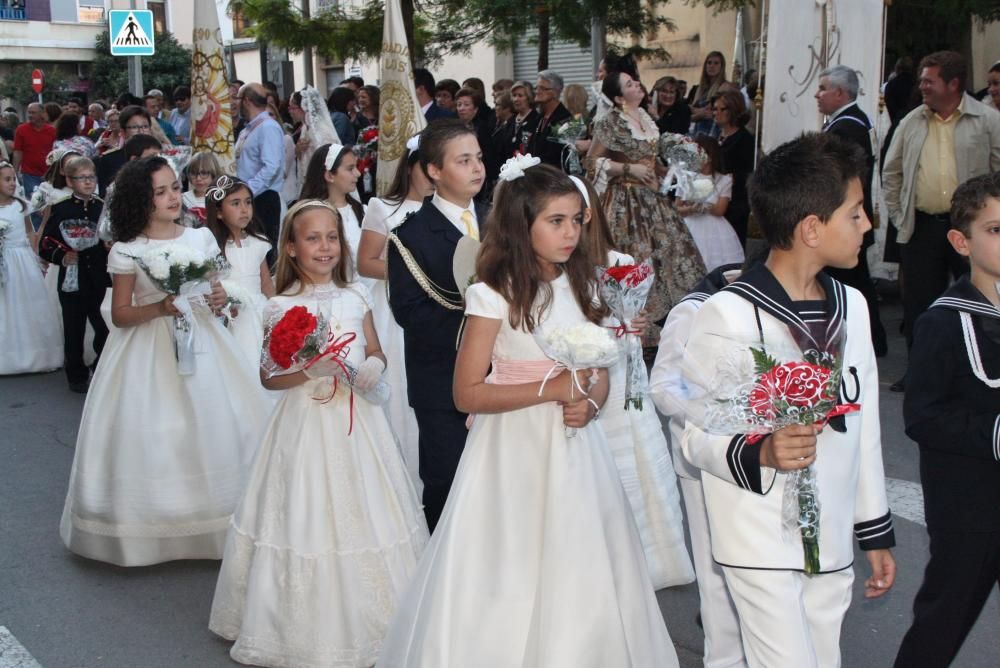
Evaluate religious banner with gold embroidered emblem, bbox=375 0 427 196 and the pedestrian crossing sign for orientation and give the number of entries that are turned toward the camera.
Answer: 2

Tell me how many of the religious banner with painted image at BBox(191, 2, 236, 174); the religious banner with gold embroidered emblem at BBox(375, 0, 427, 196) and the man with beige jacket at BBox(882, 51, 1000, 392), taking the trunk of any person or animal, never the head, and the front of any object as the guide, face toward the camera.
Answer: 3

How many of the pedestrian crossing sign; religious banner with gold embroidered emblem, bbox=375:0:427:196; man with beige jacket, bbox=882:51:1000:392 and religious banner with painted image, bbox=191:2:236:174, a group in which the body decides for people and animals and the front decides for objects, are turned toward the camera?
4

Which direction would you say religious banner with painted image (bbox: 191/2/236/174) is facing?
toward the camera

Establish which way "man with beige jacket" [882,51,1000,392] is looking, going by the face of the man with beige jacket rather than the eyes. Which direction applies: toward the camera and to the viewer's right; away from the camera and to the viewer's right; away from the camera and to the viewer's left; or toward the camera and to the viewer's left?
toward the camera and to the viewer's left

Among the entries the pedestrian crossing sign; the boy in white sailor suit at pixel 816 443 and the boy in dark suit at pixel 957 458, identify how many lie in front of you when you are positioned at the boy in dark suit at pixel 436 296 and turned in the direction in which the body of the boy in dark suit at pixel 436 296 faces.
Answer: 2

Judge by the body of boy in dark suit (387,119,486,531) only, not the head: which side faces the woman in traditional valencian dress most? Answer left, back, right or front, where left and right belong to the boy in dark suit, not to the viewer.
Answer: left

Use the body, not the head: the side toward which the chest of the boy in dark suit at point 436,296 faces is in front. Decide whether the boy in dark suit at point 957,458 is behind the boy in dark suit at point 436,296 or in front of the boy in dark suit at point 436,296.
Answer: in front

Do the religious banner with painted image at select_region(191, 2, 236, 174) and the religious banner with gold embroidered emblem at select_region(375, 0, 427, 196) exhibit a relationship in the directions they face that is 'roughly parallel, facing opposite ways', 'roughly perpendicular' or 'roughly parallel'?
roughly parallel

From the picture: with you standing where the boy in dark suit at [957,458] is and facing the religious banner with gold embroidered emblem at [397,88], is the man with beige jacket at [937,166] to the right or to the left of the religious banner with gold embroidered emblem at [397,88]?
right

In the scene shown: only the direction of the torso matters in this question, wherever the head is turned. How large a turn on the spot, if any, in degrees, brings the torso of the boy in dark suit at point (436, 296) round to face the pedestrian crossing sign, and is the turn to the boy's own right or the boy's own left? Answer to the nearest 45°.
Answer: approximately 135° to the boy's own left

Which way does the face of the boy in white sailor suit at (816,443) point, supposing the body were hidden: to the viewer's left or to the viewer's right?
to the viewer's right

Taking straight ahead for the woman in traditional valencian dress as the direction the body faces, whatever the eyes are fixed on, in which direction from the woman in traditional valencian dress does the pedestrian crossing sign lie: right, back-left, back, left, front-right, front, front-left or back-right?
back

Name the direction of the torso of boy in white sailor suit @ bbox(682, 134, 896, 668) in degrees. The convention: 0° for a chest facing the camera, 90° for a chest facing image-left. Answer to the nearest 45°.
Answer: approximately 315°

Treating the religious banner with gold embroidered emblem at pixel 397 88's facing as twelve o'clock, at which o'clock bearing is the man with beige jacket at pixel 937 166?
The man with beige jacket is roughly at 10 o'clock from the religious banner with gold embroidered emblem.

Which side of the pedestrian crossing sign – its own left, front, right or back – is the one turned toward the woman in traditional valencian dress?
front

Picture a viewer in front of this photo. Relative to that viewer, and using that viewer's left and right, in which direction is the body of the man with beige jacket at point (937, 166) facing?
facing the viewer

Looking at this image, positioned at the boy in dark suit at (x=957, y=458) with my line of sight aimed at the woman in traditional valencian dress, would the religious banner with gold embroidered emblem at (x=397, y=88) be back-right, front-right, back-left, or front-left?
front-left
